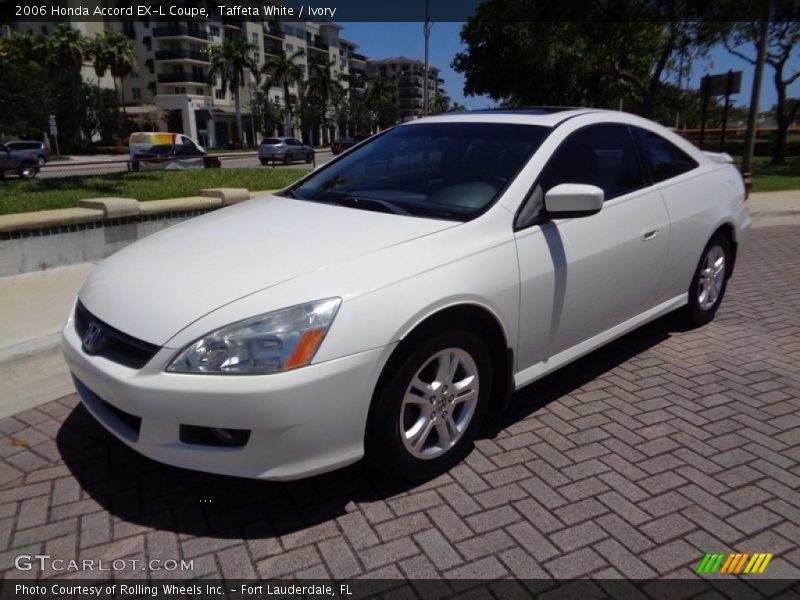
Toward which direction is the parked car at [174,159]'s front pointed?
to the viewer's right

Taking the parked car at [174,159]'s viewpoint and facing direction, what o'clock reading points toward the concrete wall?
The concrete wall is roughly at 3 o'clock from the parked car.

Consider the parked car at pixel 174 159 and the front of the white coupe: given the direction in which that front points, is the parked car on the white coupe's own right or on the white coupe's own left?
on the white coupe's own right

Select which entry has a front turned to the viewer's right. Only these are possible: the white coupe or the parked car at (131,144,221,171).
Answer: the parked car

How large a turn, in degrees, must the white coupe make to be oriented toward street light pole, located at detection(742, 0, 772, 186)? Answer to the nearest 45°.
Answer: approximately 180°

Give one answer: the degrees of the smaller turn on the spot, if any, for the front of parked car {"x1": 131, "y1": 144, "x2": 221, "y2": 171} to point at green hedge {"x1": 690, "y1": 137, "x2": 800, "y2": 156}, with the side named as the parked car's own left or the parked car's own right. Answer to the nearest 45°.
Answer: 0° — it already faces it

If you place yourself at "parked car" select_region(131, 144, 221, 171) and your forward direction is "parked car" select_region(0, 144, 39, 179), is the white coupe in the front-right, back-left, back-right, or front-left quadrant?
back-left
